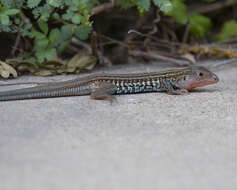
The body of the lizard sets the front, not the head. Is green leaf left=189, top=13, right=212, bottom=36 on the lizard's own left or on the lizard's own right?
on the lizard's own left

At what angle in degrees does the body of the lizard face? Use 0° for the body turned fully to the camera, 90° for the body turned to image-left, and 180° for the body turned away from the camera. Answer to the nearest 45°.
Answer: approximately 270°

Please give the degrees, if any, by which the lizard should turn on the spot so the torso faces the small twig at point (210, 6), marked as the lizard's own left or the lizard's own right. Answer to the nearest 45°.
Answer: approximately 45° to the lizard's own left

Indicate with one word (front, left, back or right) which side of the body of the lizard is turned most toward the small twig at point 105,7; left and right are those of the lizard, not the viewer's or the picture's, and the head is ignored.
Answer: left

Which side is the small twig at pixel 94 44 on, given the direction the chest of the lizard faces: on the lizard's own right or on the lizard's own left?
on the lizard's own left

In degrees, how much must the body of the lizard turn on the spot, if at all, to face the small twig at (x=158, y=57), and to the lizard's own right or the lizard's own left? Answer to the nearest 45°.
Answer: approximately 90° to the lizard's own left

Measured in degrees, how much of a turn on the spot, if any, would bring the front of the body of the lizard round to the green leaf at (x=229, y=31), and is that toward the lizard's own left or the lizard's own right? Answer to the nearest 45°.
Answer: approximately 45° to the lizard's own left

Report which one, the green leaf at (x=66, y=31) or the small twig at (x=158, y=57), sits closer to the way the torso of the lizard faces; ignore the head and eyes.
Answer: the small twig
